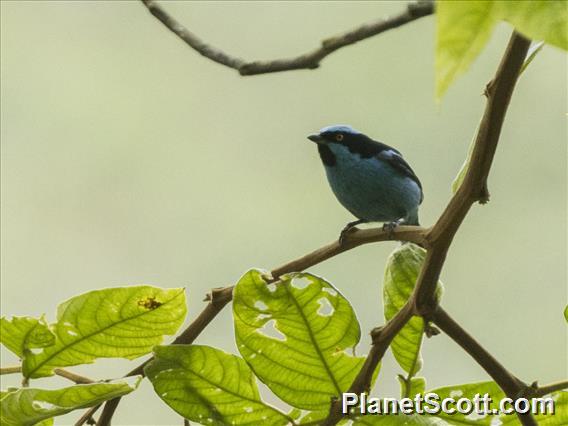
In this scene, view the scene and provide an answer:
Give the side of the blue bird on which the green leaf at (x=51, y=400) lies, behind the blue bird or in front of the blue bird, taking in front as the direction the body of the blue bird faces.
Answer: in front

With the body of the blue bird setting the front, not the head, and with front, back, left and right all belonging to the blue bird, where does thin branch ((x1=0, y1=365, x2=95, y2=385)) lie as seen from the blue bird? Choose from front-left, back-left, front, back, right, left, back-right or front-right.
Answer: front-right

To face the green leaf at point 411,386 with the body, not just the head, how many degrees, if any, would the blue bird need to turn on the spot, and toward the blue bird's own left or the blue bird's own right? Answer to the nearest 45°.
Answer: approximately 45° to the blue bird's own left

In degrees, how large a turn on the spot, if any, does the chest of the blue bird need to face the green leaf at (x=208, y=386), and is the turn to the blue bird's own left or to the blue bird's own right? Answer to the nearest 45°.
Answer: approximately 45° to the blue bird's own right

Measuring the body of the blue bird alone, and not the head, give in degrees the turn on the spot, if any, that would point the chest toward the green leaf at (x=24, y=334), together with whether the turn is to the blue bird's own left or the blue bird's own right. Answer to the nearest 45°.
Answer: approximately 45° to the blue bird's own right

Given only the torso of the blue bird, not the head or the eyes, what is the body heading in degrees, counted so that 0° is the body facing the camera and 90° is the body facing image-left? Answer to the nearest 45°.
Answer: approximately 45°
